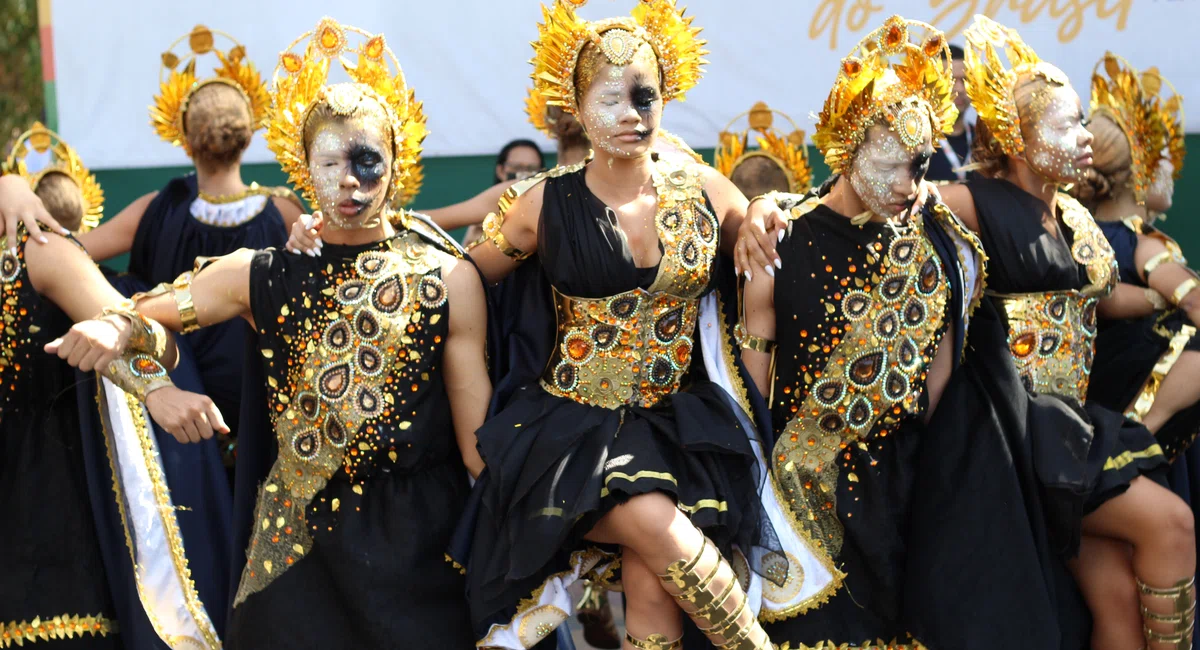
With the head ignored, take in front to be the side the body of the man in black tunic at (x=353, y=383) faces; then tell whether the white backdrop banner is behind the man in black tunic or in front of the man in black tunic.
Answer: behind

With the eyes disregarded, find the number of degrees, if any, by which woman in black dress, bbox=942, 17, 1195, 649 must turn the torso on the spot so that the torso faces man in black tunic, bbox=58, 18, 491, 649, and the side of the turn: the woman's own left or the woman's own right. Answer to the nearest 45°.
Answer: approximately 90° to the woman's own right

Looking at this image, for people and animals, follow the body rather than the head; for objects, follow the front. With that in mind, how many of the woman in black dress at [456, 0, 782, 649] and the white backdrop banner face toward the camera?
2

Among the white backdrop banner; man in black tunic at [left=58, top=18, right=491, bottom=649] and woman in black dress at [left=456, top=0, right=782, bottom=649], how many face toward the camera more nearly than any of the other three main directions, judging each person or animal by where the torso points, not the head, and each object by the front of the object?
3

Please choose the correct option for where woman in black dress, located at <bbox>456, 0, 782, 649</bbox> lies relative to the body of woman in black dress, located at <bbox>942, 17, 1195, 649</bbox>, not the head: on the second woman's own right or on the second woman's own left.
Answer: on the second woman's own right

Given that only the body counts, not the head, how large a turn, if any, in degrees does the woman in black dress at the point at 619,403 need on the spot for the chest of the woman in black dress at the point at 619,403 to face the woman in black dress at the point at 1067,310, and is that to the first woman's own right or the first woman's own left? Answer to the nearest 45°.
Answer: approximately 90° to the first woman's own left

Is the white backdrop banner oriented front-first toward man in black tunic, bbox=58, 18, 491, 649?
yes

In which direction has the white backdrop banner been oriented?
toward the camera

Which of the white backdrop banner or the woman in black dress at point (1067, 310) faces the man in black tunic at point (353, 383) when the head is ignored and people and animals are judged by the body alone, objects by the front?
the white backdrop banner

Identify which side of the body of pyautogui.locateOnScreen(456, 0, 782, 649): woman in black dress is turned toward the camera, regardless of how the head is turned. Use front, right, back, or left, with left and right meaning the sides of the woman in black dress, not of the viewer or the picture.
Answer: front

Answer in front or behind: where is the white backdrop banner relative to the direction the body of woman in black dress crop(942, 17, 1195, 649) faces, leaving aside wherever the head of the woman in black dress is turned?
behind

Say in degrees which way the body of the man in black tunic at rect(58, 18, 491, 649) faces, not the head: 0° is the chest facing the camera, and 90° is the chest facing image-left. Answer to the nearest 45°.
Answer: approximately 0°

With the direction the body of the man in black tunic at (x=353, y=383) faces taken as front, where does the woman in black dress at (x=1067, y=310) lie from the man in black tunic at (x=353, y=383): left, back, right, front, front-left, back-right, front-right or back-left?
left

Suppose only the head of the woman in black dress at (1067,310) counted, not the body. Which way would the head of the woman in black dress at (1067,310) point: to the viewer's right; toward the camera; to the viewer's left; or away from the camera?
to the viewer's right
